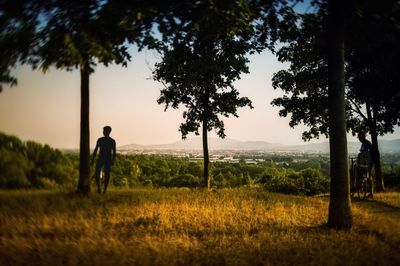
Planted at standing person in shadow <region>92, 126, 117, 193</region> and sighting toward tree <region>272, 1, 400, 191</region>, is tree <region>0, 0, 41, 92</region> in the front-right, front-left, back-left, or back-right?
back-right
